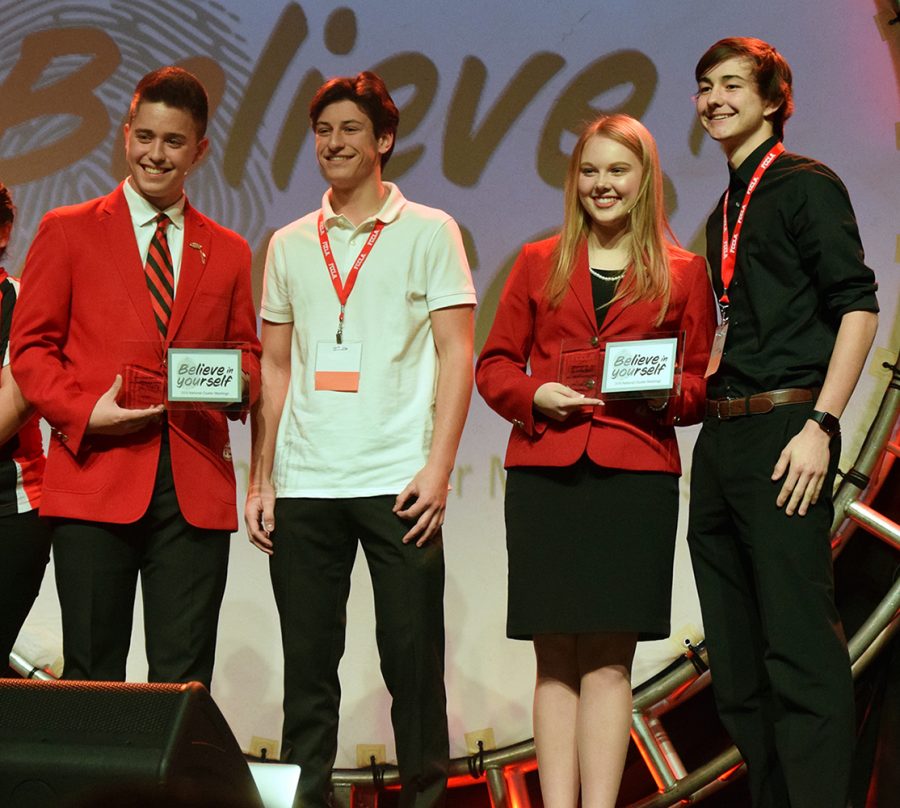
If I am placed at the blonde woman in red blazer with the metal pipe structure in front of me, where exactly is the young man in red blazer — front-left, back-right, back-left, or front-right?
back-left

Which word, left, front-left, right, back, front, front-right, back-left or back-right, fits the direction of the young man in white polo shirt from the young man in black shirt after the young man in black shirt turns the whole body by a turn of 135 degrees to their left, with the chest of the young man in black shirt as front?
back

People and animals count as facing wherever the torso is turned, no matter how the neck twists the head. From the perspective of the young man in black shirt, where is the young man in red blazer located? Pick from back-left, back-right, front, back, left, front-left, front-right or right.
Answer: front-right

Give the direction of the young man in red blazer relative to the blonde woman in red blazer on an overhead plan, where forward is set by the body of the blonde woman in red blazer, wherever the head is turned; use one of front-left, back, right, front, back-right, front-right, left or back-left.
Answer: right

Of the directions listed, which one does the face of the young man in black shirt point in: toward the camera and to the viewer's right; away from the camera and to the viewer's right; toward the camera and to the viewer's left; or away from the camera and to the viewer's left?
toward the camera and to the viewer's left

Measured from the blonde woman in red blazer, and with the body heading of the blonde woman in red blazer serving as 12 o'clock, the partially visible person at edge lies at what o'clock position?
The partially visible person at edge is roughly at 3 o'clock from the blonde woman in red blazer.

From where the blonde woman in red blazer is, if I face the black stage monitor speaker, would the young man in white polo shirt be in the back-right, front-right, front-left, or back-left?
front-right

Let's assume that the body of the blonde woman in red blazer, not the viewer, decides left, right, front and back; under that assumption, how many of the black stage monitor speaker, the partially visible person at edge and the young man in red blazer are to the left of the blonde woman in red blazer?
0

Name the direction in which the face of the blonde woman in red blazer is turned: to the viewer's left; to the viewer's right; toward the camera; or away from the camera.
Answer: toward the camera

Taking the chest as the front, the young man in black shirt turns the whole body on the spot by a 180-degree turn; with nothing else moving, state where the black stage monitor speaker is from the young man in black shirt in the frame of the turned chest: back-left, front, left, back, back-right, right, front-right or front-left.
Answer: back

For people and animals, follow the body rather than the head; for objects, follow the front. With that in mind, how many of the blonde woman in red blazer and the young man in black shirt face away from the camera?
0

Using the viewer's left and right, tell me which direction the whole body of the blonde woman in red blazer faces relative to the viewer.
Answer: facing the viewer
